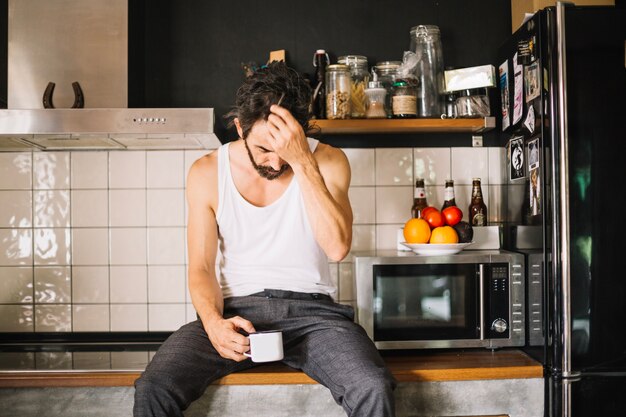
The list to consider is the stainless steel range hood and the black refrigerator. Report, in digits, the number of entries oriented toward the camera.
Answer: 2

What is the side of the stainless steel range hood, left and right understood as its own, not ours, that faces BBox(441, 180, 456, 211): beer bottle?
left

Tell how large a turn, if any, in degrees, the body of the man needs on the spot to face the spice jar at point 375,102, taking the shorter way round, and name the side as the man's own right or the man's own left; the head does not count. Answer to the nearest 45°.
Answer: approximately 135° to the man's own left

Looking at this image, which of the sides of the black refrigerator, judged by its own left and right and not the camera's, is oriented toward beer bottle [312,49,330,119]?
right
